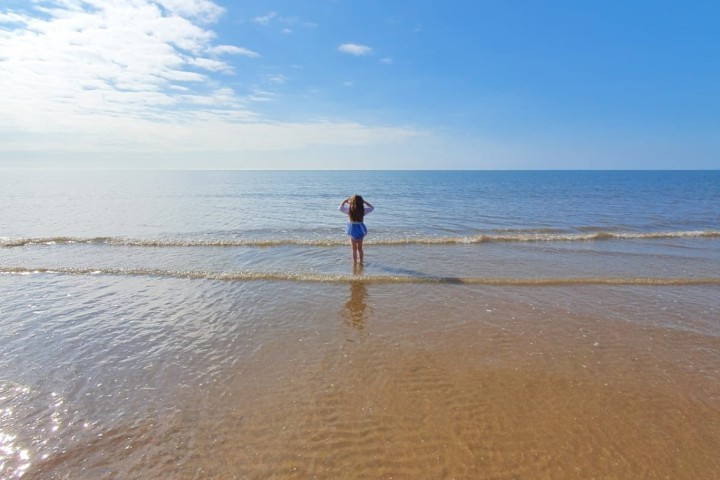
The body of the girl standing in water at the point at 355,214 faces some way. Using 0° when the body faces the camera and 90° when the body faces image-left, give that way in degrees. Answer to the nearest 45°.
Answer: approximately 180°

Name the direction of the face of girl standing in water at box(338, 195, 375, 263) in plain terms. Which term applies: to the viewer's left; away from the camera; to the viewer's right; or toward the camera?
away from the camera
